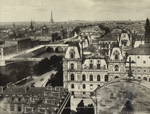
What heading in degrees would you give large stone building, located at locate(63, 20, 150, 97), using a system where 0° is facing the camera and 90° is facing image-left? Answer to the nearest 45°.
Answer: approximately 0°

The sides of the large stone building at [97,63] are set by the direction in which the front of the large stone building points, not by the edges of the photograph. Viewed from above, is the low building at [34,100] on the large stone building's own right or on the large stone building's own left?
on the large stone building's own right
